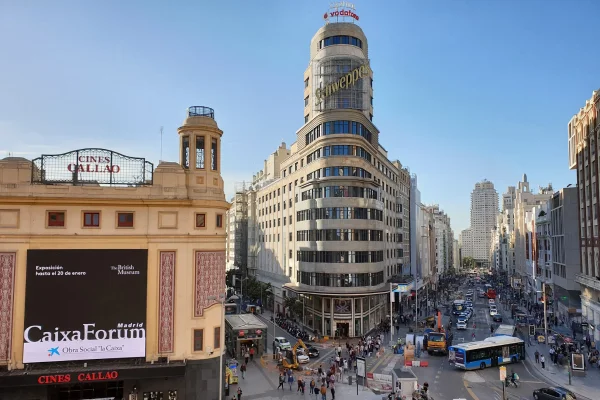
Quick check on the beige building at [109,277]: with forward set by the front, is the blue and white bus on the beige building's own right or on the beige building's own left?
on the beige building's own left

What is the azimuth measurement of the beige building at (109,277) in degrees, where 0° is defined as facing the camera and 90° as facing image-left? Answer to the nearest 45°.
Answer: approximately 0°

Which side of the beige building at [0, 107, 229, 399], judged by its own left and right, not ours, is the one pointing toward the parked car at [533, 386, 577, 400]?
left

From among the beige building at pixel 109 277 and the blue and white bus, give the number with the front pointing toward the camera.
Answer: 1

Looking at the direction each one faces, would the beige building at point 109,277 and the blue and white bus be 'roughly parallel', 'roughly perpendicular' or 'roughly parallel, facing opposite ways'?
roughly perpendicular
